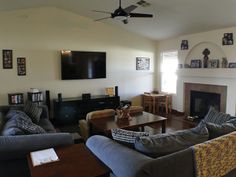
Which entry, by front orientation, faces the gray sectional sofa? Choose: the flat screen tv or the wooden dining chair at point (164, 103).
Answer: the flat screen tv

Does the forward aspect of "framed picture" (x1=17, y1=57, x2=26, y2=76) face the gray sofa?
yes

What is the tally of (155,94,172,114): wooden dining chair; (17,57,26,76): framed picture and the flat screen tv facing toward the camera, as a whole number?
2

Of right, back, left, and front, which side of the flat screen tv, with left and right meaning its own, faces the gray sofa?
front

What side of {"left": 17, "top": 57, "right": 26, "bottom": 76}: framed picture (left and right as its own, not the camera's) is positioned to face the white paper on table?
front

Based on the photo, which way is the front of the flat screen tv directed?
toward the camera

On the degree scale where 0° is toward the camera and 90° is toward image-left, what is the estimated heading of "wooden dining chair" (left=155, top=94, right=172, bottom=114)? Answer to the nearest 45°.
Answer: approximately 135°

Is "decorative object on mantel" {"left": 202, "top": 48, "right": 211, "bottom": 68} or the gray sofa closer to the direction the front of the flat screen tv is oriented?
the gray sofa

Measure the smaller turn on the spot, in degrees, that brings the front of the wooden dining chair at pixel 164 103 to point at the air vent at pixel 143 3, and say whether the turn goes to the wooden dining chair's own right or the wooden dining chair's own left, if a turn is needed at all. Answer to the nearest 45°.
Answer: approximately 135° to the wooden dining chair's own left

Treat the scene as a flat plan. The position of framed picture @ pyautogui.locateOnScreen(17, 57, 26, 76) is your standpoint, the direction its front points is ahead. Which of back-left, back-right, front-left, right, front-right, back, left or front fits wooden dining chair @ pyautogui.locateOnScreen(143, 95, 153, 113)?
left

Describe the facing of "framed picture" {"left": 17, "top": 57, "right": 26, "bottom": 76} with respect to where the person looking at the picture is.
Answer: facing the viewer

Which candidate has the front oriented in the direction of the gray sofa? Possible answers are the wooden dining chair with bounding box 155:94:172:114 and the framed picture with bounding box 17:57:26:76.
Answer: the framed picture

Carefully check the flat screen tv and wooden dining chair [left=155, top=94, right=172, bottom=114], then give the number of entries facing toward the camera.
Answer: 1

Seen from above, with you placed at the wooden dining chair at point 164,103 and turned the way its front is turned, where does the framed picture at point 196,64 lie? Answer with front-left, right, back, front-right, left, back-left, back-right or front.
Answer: back

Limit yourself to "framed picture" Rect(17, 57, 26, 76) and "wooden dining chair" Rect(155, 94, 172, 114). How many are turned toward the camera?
1

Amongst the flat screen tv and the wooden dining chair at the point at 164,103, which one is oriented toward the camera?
the flat screen tv
